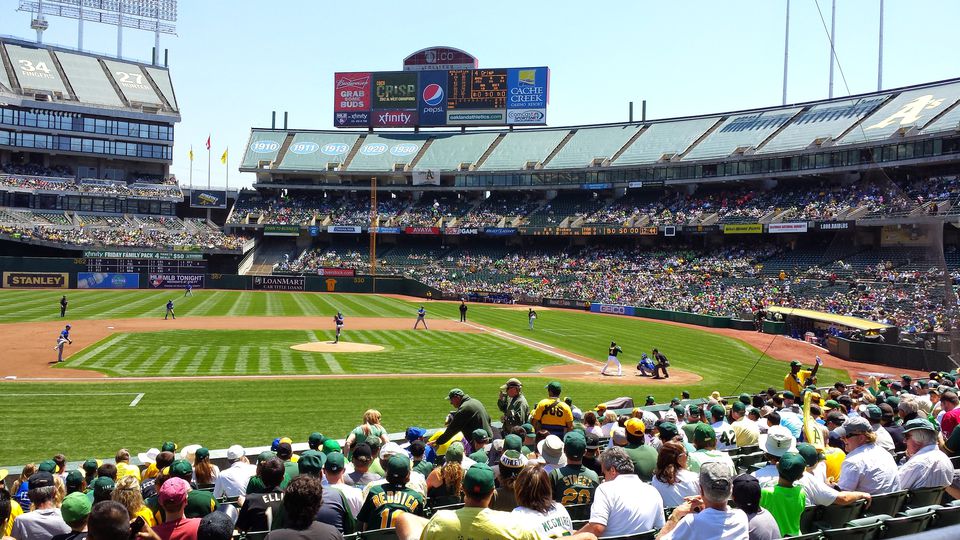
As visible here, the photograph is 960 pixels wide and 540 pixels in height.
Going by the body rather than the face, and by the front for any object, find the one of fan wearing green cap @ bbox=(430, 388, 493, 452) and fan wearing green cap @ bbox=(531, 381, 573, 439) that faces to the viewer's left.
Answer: fan wearing green cap @ bbox=(430, 388, 493, 452)

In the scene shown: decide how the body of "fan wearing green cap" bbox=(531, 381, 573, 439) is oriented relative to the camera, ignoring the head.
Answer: away from the camera

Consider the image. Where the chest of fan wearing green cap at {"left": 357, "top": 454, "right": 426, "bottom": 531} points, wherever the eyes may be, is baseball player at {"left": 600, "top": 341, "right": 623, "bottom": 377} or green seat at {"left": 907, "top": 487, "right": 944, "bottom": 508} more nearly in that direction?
the baseball player

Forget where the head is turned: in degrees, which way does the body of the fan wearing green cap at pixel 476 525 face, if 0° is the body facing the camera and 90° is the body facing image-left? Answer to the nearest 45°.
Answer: approximately 180°

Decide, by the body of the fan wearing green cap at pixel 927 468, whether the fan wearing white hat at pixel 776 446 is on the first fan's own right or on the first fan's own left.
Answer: on the first fan's own left

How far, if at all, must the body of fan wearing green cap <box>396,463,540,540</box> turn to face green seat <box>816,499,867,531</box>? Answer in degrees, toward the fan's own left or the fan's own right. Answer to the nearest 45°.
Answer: approximately 45° to the fan's own right

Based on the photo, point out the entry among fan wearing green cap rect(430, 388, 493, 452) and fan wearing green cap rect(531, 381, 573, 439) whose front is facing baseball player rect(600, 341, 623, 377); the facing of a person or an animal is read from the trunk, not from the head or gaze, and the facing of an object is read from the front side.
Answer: fan wearing green cap rect(531, 381, 573, 439)

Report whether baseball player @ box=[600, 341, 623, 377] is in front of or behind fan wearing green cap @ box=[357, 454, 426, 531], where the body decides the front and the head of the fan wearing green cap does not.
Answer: in front

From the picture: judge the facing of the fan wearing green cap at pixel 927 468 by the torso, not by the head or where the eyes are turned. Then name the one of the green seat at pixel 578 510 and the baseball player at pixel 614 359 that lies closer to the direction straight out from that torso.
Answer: the baseball player

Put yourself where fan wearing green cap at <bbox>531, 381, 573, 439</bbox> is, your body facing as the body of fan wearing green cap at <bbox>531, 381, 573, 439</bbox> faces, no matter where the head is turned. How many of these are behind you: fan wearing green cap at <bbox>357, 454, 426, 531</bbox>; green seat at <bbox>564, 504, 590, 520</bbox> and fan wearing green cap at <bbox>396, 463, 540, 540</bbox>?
3

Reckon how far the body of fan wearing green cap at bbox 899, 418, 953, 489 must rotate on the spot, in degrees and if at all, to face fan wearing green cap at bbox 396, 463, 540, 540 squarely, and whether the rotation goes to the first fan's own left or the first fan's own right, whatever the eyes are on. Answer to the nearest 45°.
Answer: approximately 90° to the first fan's own left

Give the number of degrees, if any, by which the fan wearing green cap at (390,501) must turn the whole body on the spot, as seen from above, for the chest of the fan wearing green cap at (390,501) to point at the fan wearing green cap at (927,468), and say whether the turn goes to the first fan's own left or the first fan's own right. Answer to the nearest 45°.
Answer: approximately 90° to the first fan's own right

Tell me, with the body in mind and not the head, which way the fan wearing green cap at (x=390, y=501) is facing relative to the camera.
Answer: away from the camera

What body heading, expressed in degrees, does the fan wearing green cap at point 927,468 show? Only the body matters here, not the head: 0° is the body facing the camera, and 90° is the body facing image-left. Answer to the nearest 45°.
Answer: approximately 135°

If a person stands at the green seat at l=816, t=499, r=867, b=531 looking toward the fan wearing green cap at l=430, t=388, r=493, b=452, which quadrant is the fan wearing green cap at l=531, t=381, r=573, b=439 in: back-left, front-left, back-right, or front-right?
front-right

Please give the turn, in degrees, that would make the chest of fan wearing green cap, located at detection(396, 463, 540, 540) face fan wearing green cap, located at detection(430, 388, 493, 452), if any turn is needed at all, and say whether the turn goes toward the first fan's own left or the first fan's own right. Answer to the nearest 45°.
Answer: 0° — they already face them
